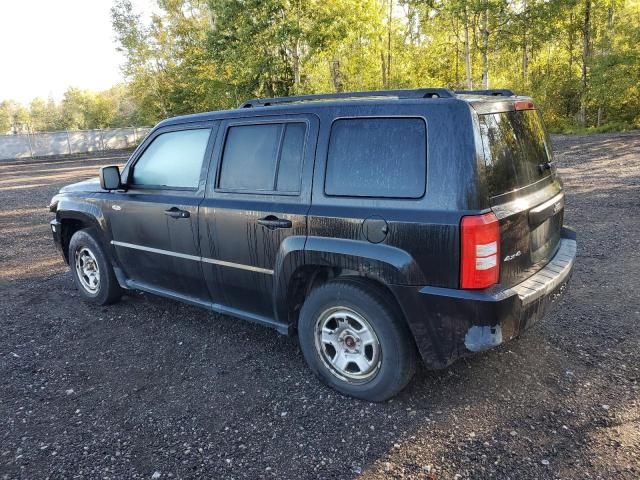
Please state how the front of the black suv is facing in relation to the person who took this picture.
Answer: facing away from the viewer and to the left of the viewer

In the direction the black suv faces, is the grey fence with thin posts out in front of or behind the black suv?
in front
